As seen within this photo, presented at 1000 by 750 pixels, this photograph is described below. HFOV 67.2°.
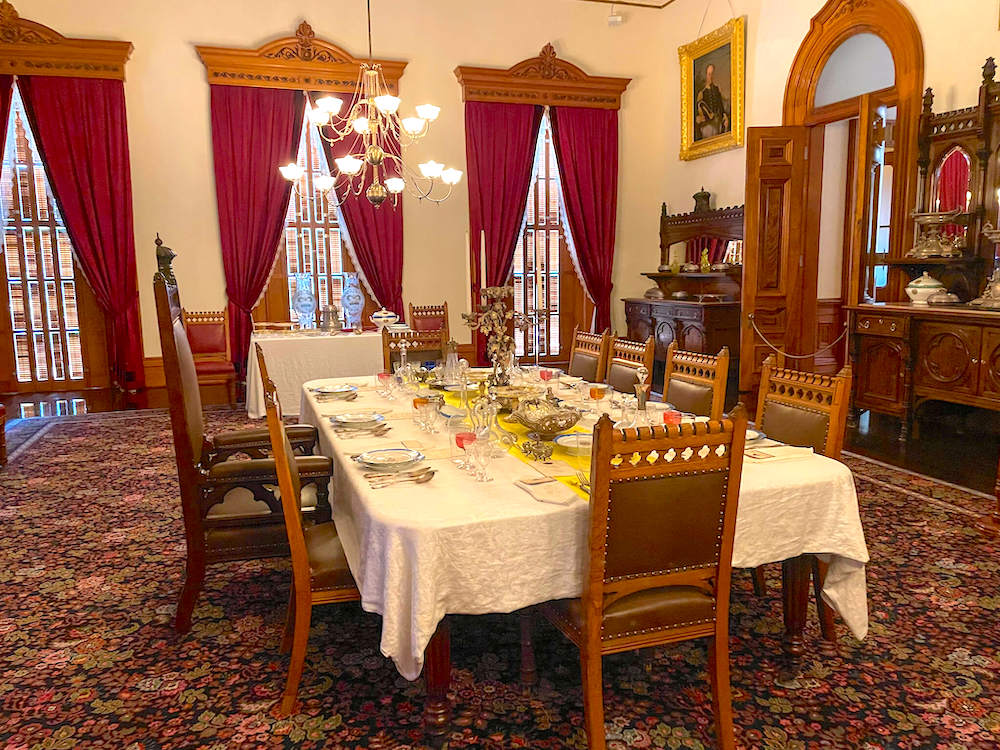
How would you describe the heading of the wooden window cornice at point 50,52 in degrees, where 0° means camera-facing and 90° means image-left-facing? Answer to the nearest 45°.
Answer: approximately 0°

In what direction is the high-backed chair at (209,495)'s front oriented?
to the viewer's right

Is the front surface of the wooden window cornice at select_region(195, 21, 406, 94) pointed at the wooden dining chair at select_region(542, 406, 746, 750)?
yes

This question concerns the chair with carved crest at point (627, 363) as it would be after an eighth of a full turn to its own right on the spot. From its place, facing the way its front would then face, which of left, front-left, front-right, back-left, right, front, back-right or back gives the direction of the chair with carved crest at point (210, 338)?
front-right

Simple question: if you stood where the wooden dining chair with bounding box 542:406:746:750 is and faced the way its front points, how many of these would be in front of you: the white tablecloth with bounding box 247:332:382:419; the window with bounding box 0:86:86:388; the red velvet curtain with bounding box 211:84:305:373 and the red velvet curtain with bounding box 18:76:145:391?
4

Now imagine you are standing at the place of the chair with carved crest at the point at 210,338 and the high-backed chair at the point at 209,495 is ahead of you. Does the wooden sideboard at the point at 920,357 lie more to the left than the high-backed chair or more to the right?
left

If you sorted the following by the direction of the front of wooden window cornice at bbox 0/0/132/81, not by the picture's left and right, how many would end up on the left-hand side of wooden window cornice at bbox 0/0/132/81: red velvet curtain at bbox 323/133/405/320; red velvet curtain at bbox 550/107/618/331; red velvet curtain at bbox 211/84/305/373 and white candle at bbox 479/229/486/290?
4

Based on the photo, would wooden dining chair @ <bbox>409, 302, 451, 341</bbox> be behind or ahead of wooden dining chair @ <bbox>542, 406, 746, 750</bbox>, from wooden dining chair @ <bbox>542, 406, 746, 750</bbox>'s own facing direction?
ahead

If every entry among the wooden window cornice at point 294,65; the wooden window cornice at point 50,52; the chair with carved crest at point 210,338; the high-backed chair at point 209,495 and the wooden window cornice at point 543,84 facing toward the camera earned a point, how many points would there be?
4

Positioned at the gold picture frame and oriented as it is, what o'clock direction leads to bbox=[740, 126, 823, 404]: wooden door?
The wooden door is roughly at 10 o'clock from the gold picture frame.

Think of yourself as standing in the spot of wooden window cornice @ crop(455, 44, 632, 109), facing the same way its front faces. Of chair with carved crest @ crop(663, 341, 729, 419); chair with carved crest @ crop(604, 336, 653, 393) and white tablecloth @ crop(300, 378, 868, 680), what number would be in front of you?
3
